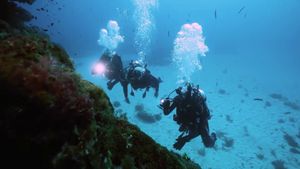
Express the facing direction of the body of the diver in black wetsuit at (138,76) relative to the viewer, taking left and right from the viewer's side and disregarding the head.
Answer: facing the viewer and to the left of the viewer

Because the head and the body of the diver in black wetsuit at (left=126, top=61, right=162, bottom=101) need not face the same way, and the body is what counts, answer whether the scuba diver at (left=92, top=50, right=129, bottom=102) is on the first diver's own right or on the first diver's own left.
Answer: on the first diver's own right

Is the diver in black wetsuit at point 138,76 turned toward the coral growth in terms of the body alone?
no

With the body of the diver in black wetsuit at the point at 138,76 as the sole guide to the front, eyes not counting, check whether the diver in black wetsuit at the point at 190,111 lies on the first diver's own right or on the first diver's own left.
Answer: on the first diver's own left

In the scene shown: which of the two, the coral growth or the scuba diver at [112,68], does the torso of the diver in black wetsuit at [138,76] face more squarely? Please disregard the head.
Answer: the scuba diver
